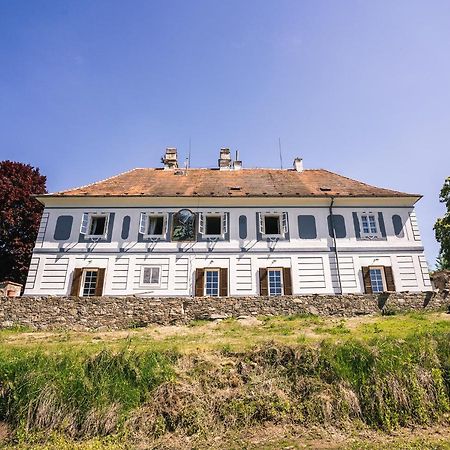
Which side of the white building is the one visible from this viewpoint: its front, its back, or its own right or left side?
front

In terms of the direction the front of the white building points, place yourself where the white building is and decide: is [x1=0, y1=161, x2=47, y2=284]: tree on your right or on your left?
on your right

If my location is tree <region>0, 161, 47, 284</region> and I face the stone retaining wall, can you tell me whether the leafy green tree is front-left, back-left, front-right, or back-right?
front-left

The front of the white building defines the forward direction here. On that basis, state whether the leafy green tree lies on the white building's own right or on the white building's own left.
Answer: on the white building's own left
